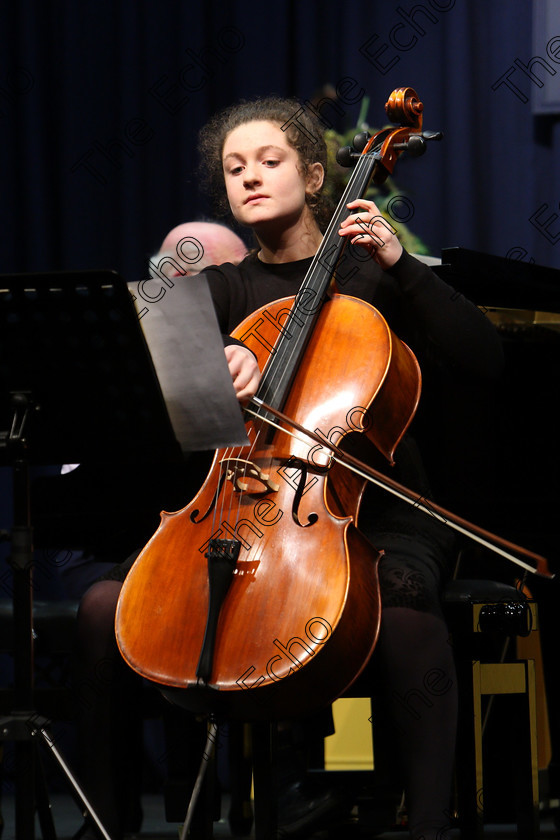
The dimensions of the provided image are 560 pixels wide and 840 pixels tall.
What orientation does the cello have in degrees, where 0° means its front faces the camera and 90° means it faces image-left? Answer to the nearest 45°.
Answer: approximately 45°
